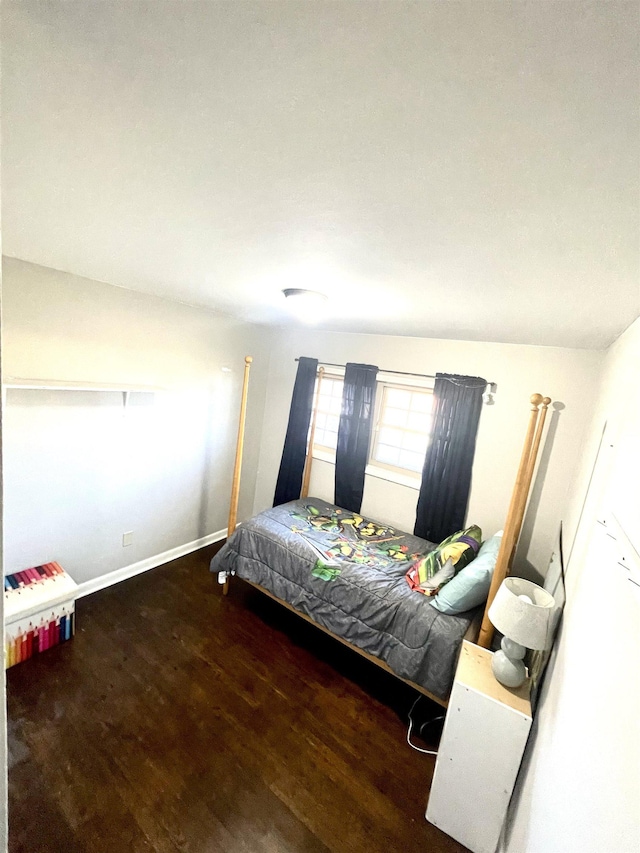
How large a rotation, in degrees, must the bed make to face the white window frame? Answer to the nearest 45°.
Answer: approximately 45° to its right

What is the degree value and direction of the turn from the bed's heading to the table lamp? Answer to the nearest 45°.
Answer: approximately 180°

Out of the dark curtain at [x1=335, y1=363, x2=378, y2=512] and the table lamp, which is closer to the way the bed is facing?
the dark curtain

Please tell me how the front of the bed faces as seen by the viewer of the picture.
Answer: facing away from the viewer and to the left of the viewer

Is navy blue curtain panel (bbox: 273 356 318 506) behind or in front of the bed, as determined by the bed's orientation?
in front
